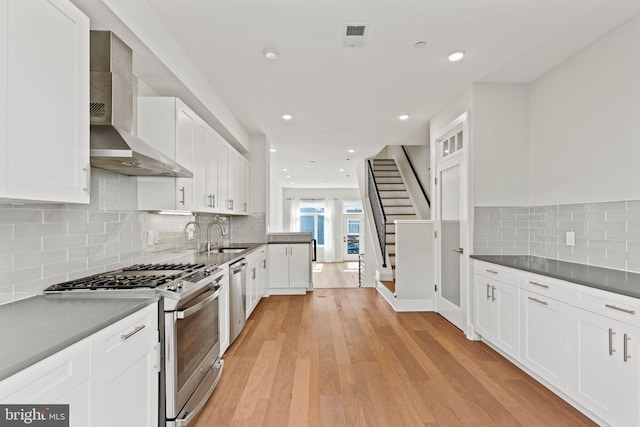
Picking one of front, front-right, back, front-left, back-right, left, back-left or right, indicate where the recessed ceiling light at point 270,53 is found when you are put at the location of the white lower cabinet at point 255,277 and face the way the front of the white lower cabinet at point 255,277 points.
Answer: right

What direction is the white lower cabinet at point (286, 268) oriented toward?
toward the camera

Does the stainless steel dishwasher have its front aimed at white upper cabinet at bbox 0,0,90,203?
no

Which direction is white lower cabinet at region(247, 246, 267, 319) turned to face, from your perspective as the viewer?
facing to the right of the viewer

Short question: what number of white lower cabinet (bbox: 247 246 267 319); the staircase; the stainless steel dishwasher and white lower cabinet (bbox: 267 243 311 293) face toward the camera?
2

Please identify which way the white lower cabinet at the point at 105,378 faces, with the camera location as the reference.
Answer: facing the viewer and to the right of the viewer

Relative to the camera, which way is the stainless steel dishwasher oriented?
to the viewer's right

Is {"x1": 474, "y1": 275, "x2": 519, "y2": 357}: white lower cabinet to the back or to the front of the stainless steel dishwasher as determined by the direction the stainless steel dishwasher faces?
to the front

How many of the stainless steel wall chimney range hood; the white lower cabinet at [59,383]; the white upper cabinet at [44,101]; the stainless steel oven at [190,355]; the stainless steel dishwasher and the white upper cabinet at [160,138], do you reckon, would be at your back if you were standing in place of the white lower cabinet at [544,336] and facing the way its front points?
0

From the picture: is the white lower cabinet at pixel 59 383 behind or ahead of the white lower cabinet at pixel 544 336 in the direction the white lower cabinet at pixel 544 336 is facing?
ahead

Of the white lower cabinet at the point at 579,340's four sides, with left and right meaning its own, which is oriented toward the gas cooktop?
front

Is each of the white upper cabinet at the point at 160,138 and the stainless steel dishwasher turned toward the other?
no

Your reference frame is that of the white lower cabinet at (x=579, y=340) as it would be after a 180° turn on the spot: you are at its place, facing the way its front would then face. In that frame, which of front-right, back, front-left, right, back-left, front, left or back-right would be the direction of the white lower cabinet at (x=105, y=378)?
back

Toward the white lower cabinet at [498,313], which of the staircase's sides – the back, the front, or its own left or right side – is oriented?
front

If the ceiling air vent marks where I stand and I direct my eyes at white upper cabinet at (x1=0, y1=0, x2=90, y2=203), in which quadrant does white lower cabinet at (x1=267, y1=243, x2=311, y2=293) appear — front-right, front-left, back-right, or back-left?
back-right
